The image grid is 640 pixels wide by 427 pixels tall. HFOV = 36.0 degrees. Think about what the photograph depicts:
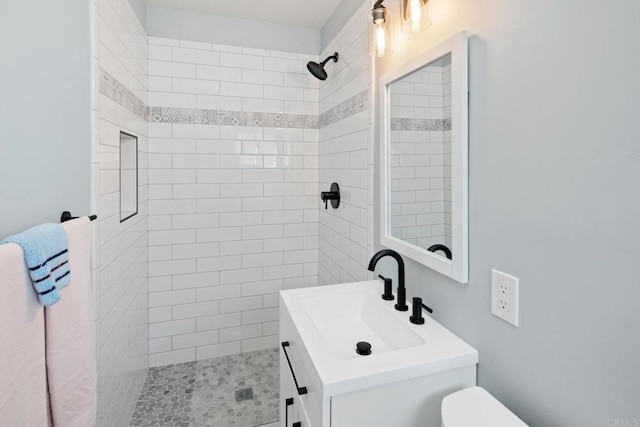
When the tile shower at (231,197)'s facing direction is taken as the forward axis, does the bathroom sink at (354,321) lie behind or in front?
in front

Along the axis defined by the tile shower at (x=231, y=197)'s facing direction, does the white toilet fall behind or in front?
in front

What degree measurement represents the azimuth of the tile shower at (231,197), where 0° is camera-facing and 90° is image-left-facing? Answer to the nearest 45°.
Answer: approximately 0°

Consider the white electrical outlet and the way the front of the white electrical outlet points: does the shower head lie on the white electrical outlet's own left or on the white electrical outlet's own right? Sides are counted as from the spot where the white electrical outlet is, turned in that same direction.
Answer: on the white electrical outlet's own right

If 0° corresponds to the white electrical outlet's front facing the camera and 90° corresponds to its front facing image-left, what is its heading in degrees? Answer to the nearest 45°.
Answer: approximately 45°
